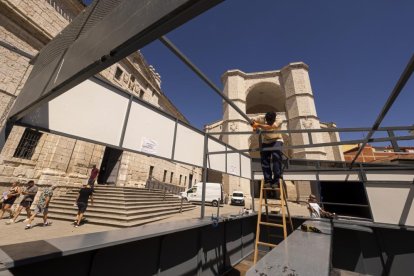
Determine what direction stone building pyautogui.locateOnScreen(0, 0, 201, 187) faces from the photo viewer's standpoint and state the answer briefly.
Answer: facing the viewer and to the right of the viewer

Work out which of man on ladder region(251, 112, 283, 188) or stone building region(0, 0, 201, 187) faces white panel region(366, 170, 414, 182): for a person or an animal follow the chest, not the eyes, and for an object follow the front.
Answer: the stone building

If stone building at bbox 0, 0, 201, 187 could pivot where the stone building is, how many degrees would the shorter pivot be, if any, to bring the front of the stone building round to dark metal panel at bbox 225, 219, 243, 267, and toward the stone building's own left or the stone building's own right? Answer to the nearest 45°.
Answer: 0° — it already faces it

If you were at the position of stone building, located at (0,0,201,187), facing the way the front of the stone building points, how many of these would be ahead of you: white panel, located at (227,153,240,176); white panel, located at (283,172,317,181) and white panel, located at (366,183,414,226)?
3

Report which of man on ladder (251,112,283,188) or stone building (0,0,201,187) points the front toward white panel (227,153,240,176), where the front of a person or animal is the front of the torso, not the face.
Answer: the stone building

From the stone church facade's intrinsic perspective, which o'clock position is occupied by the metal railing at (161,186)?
The metal railing is roughly at 2 o'clock from the stone church facade.

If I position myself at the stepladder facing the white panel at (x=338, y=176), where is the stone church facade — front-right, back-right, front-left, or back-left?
front-left

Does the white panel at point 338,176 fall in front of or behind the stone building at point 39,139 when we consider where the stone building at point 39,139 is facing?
in front

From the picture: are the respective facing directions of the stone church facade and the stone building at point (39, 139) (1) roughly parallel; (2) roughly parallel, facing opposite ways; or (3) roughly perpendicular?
roughly perpendicular

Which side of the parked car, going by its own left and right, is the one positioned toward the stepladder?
front

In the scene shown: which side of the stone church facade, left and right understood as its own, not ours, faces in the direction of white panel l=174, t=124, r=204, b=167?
front

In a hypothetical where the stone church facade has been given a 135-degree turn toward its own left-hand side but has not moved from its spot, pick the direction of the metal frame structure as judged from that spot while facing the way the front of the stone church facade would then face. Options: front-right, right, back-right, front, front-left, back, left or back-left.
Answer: back-right

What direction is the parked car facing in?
toward the camera

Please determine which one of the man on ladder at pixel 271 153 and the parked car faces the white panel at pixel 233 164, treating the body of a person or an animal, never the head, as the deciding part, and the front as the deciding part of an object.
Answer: the parked car
